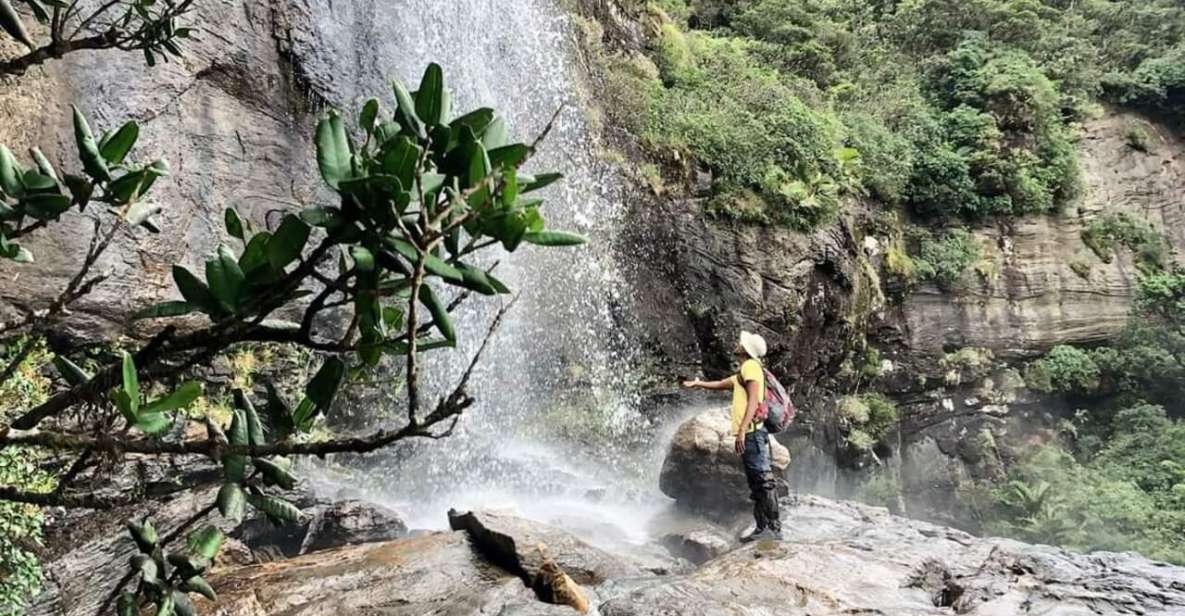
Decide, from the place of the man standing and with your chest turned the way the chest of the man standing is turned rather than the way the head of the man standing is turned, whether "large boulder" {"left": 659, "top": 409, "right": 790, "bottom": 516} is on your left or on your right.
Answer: on your right

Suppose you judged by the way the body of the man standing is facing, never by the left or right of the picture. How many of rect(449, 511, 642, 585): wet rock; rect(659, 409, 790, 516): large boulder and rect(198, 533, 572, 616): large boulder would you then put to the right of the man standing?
1

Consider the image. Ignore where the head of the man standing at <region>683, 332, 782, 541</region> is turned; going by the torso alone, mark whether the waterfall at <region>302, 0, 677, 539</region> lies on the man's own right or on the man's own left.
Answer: on the man's own right

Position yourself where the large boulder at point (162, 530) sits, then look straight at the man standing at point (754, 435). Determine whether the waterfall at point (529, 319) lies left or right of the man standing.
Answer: left

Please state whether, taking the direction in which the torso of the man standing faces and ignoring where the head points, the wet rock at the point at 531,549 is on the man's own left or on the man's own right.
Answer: on the man's own left

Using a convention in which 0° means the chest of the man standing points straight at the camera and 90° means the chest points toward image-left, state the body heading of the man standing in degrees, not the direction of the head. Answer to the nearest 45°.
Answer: approximately 90°

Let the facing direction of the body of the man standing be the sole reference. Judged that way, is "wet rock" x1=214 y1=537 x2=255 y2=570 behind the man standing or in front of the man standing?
in front

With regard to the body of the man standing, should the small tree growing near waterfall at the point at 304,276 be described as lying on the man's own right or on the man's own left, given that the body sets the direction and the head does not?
on the man's own left
